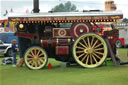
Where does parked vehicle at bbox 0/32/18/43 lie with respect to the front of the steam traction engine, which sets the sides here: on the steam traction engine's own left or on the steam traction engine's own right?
on the steam traction engine's own right

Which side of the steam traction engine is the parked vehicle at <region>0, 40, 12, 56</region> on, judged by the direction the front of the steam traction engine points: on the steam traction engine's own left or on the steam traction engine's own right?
on the steam traction engine's own right

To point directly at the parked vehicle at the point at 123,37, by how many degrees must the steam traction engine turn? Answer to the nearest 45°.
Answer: approximately 90° to its right

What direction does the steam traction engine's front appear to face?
to the viewer's left

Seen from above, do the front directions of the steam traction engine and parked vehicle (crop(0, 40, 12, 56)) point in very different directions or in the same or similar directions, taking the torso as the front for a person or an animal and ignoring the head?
very different directions

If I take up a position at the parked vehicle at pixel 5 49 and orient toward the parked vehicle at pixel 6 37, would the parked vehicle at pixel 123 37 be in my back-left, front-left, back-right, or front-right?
front-right
